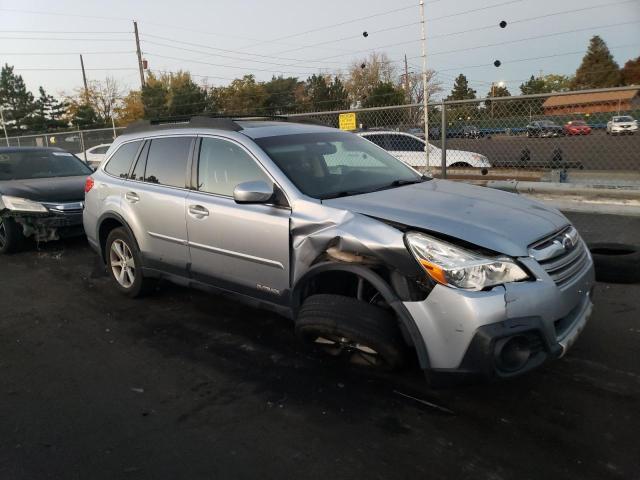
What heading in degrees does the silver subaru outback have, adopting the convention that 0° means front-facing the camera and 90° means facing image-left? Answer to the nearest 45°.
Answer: approximately 315°

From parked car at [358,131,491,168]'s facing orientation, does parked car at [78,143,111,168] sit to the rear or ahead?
to the rear

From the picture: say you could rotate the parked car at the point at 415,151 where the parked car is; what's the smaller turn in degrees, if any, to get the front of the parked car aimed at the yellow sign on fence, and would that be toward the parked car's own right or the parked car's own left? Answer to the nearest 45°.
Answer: approximately 135° to the parked car's own right

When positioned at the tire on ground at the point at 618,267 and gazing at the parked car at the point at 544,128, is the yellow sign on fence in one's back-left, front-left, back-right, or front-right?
front-left

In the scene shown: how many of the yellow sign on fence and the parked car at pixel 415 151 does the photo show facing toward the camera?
1

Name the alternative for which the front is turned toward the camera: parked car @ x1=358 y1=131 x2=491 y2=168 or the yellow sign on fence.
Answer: the yellow sign on fence

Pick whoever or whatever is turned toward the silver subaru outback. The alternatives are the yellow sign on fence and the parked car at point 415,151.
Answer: the yellow sign on fence

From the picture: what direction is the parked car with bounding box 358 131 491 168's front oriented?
to the viewer's right

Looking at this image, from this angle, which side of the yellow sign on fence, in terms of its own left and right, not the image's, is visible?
front

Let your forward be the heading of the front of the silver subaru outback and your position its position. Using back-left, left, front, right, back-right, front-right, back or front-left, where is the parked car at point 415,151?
back-left

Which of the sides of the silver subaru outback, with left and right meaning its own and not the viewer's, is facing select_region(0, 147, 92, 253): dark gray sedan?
back

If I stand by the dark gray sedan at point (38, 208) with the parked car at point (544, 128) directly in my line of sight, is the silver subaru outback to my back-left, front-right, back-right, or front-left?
front-right
